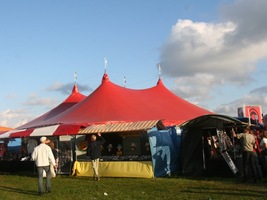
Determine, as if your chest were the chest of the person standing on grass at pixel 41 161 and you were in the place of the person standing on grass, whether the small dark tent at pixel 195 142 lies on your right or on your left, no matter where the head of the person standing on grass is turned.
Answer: on your right

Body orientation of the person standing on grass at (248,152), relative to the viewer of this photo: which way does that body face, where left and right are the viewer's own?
facing away from the viewer

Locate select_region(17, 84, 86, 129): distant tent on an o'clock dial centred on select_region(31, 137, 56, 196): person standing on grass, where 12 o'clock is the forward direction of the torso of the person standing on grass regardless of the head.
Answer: The distant tent is roughly at 12 o'clock from the person standing on grass.

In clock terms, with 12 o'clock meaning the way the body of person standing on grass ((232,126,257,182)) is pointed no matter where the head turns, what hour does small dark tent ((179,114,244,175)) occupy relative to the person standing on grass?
The small dark tent is roughly at 11 o'clock from the person standing on grass.

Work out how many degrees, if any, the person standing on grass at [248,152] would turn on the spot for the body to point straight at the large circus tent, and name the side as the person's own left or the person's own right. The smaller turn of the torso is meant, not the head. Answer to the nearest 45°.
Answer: approximately 45° to the person's own left

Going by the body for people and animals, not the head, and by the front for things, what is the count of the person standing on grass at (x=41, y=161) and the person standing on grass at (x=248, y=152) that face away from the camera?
2

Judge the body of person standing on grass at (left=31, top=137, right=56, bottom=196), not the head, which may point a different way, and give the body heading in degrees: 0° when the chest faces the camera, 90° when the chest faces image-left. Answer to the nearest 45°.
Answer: approximately 180°

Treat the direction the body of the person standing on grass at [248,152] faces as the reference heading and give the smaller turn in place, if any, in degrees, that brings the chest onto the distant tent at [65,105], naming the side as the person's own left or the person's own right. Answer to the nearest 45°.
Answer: approximately 45° to the person's own left

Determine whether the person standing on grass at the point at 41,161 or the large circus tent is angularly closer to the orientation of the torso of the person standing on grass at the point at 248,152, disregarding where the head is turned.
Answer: the large circus tent

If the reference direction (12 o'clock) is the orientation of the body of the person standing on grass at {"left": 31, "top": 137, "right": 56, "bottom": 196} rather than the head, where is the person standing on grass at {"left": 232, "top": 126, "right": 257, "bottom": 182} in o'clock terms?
the person standing on grass at {"left": 232, "top": 126, "right": 257, "bottom": 182} is roughly at 3 o'clock from the person standing on grass at {"left": 31, "top": 137, "right": 56, "bottom": 196}.
